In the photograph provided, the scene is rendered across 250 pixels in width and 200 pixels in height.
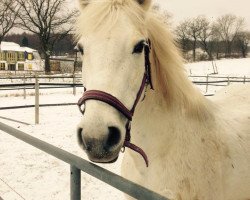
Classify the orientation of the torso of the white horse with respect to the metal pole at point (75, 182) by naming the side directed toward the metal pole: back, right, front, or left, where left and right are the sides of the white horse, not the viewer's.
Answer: front

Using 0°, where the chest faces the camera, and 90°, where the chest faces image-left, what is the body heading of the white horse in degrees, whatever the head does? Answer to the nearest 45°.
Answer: approximately 45°

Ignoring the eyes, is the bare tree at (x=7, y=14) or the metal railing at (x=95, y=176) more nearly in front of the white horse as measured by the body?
the metal railing

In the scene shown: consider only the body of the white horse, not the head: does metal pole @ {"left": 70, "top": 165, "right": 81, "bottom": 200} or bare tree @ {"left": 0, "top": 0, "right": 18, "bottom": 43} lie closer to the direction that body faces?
the metal pole

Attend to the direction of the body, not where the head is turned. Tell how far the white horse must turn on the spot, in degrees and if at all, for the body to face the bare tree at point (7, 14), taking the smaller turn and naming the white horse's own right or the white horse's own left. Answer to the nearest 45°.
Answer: approximately 90° to the white horse's own right
